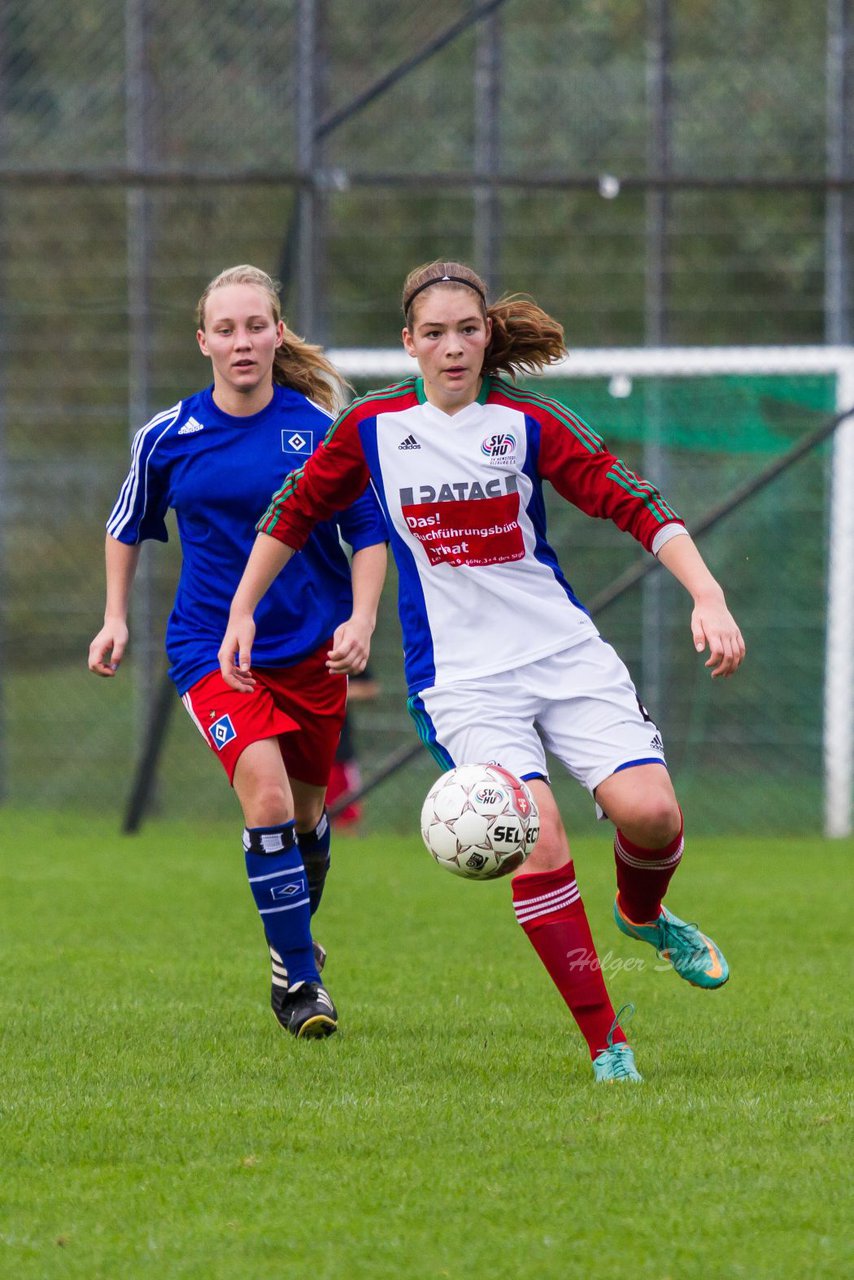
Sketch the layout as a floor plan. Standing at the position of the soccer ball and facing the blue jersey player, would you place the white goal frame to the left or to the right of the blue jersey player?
right

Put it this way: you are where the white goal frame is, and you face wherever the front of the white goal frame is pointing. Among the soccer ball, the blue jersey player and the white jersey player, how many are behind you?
0

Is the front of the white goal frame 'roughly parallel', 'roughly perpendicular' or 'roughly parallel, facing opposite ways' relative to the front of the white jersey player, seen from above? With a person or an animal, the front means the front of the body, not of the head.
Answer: roughly parallel

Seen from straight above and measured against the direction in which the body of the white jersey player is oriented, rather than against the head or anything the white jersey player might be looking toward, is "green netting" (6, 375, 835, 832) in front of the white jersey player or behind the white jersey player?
behind

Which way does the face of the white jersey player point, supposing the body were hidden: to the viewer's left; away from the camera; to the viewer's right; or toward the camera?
toward the camera

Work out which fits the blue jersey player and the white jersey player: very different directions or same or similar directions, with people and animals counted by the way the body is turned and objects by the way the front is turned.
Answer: same or similar directions

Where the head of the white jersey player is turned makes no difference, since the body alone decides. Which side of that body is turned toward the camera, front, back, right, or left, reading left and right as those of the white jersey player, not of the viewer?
front

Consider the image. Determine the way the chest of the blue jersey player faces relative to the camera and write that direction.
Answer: toward the camera

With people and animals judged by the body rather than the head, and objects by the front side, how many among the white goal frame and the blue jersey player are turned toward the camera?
2

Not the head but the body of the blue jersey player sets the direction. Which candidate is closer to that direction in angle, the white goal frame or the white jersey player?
the white jersey player

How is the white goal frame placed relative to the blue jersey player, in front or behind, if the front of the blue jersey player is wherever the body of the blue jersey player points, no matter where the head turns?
behind

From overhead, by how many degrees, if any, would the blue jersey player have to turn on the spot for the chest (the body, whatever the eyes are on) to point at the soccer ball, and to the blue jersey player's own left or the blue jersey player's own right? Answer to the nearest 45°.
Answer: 0° — they already face it

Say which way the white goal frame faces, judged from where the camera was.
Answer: facing the viewer

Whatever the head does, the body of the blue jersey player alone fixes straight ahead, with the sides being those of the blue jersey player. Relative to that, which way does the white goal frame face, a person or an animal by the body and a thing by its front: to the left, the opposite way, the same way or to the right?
the same way
